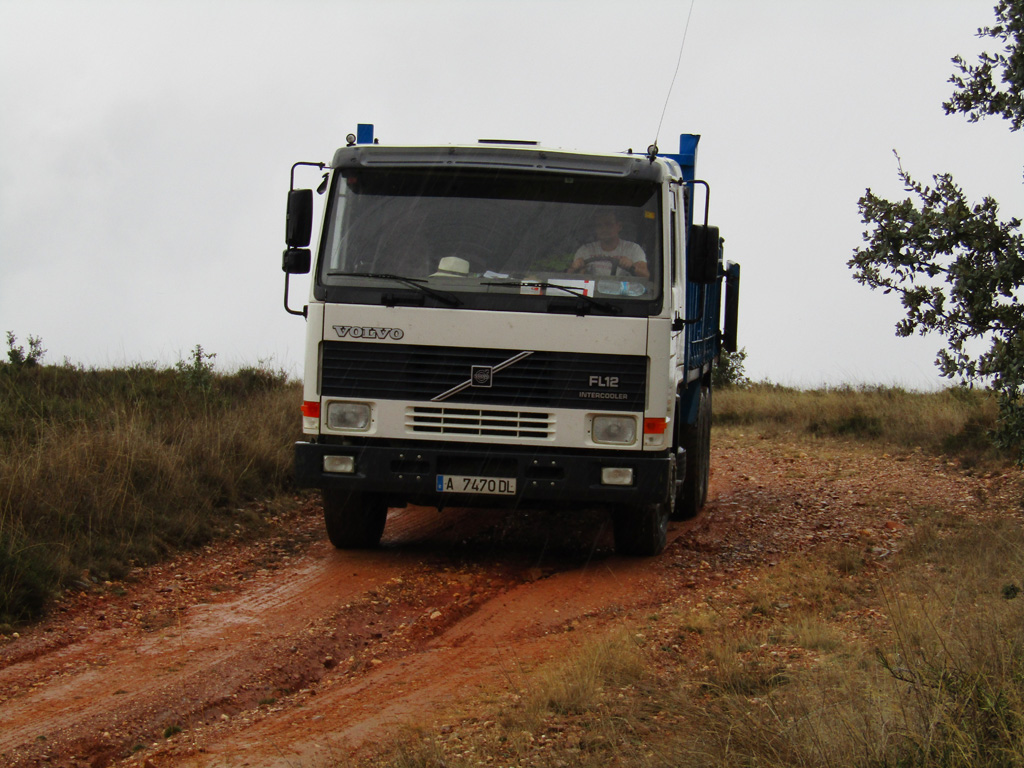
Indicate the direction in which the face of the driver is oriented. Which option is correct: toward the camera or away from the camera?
toward the camera

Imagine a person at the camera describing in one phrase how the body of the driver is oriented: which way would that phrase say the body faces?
toward the camera
